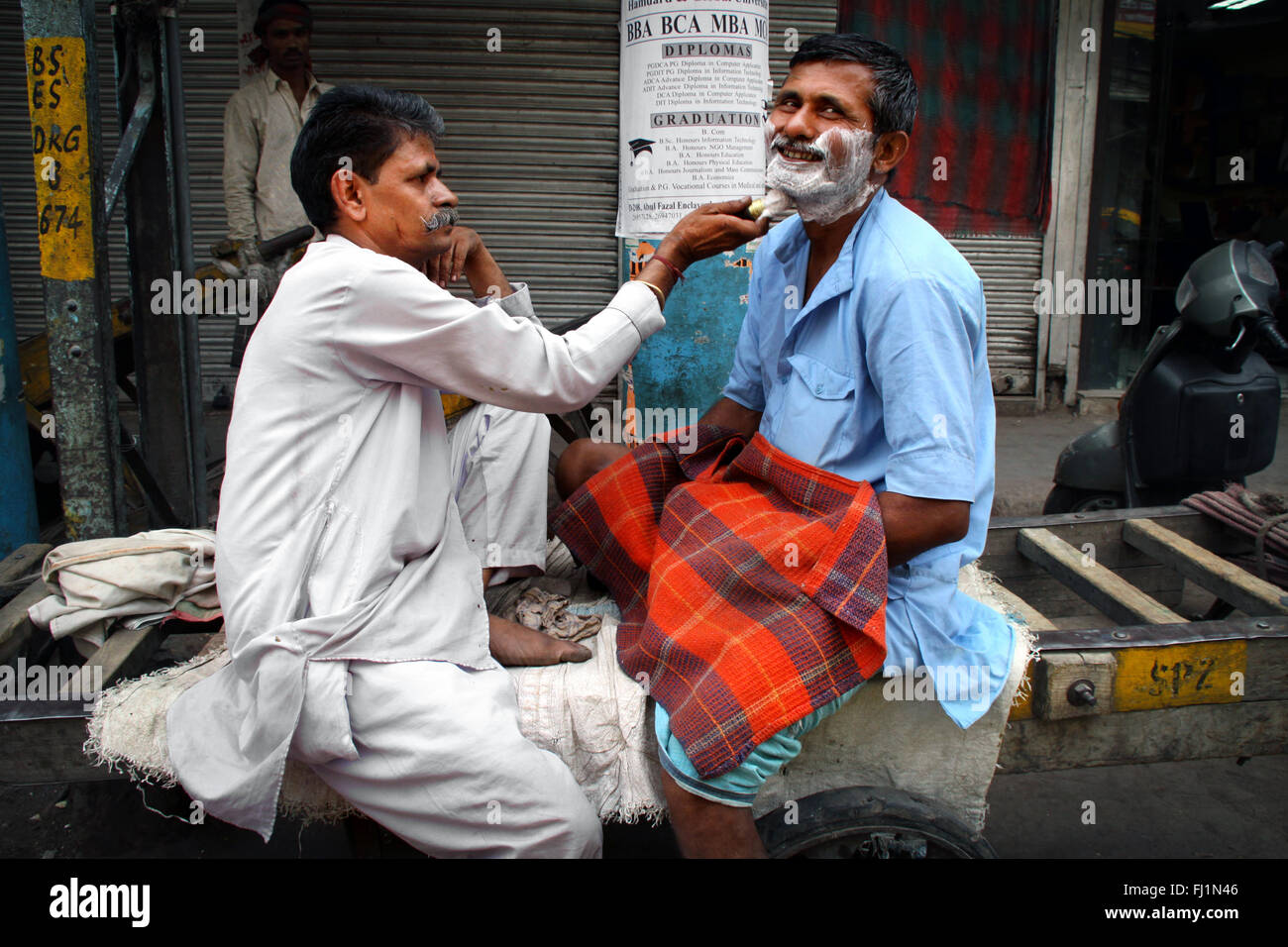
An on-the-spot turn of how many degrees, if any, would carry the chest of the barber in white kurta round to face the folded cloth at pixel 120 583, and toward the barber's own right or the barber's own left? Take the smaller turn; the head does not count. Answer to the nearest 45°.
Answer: approximately 135° to the barber's own left

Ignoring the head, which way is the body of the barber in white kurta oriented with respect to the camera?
to the viewer's right

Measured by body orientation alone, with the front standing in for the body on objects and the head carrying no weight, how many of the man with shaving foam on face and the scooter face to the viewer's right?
0

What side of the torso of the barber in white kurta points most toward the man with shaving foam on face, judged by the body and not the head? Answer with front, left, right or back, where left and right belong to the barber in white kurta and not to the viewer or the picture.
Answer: front

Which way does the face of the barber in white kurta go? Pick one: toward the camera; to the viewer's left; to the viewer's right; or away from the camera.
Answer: to the viewer's right

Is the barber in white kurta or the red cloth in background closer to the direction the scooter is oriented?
the red cloth in background

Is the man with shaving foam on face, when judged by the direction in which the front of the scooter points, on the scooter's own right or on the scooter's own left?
on the scooter's own left

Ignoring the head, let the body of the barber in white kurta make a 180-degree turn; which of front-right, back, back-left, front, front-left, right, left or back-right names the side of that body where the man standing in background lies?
right

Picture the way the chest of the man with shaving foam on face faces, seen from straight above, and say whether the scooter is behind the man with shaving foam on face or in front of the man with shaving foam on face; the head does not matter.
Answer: behind

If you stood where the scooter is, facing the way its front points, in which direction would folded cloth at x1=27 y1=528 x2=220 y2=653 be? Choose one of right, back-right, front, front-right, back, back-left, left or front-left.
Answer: left
